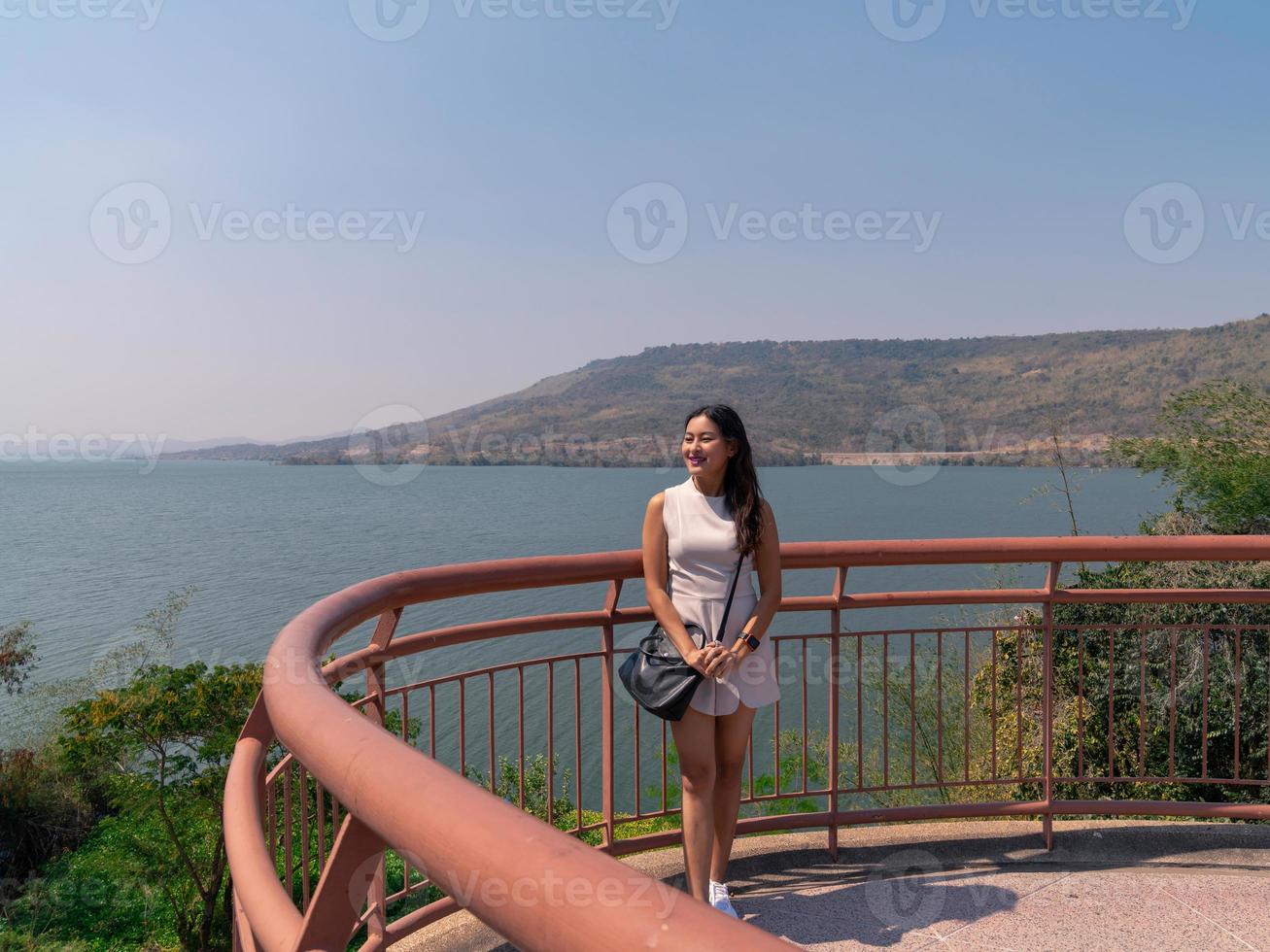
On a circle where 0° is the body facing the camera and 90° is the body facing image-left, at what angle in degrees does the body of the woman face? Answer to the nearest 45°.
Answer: approximately 0°

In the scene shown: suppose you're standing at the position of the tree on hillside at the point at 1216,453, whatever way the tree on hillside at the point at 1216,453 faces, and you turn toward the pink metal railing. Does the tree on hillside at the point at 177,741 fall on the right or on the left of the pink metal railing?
right

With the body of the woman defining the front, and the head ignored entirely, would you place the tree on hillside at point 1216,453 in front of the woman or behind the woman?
behind

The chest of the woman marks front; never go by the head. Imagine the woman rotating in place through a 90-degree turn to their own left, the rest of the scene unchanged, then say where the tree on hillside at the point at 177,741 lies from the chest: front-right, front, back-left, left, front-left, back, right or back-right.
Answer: back-left

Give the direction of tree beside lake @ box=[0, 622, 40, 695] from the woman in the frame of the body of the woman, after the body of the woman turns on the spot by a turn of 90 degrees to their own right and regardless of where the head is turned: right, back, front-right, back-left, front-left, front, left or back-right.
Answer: front-right

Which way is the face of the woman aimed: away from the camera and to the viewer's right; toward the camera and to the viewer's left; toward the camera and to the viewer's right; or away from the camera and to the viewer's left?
toward the camera and to the viewer's left
